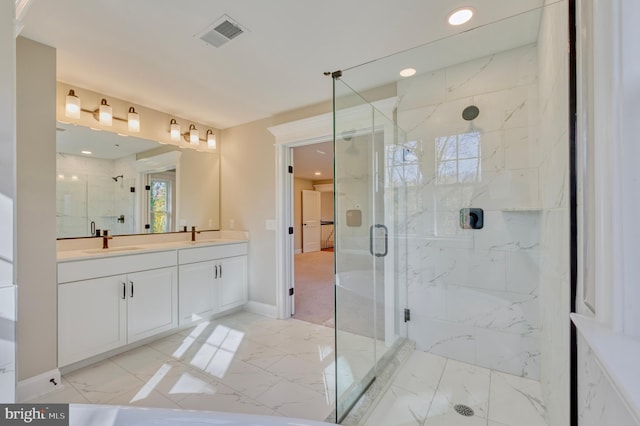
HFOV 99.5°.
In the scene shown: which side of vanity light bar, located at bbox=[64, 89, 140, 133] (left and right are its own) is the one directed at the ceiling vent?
front

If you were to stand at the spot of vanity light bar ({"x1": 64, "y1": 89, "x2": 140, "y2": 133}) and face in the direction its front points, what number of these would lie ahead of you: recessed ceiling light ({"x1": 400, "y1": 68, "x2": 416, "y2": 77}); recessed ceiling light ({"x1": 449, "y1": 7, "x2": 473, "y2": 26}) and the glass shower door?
3

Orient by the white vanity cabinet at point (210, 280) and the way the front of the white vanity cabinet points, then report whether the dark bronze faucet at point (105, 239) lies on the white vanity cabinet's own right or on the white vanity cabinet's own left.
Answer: on the white vanity cabinet's own right

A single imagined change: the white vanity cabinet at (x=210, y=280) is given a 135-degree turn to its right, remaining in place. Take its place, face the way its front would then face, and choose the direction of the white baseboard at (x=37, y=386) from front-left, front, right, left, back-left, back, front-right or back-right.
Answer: front-left

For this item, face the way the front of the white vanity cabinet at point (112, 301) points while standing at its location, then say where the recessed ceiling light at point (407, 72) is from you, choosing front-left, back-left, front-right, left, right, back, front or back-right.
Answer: front

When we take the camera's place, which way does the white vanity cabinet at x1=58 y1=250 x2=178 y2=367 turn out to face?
facing the viewer and to the right of the viewer

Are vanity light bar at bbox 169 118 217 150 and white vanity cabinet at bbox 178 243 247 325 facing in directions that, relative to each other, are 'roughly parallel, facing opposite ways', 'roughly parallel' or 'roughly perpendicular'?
roughly parallel

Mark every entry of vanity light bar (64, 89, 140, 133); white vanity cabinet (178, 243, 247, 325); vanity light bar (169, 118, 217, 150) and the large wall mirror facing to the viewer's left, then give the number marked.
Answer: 0

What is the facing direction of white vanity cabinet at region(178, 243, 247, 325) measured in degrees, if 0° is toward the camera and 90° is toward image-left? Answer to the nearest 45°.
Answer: approximately 315°

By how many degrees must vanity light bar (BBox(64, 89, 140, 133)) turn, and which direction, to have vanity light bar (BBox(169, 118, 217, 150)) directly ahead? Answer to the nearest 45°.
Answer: approximately 45° to its left

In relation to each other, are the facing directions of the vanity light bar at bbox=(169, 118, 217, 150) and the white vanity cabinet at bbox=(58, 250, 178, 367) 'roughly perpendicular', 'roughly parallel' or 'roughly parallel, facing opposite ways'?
roughly parallel

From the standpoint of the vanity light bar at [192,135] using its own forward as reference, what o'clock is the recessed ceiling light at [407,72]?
The recessed ceiling light is roughly at 12 o'clock from the vanity light bar.

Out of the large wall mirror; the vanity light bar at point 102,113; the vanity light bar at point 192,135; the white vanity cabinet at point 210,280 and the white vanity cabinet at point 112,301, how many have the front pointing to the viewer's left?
0

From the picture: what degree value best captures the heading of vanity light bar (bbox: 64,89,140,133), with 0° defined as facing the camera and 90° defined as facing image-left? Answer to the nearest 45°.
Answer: approximately 315°
